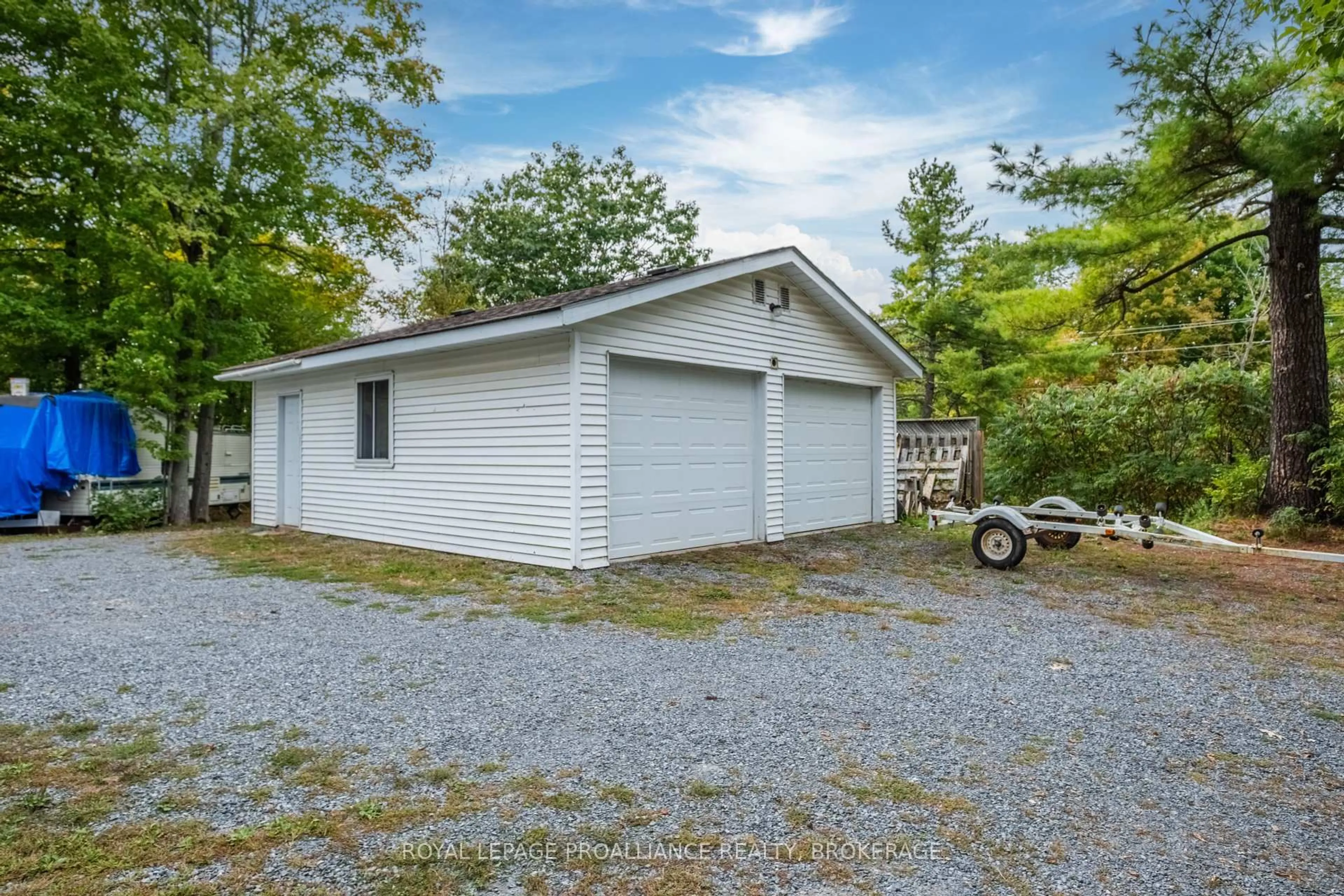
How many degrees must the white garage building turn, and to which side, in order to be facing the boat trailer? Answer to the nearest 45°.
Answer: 0° — it already faces it

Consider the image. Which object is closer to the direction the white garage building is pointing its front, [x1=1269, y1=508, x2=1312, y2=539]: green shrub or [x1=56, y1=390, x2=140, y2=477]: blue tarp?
the green shrub

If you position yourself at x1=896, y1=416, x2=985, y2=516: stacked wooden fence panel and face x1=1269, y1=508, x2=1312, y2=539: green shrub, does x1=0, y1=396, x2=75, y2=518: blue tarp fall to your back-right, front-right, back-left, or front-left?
back-right

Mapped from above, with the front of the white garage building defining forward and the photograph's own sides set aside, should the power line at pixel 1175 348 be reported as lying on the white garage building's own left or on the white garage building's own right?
on the white garage building's own left

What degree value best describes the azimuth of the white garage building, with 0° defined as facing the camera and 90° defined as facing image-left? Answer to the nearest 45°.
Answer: approximately 315°

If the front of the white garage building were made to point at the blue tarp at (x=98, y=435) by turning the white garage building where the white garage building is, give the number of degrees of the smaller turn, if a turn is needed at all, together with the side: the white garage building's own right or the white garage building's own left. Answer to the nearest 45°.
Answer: approximately 180°

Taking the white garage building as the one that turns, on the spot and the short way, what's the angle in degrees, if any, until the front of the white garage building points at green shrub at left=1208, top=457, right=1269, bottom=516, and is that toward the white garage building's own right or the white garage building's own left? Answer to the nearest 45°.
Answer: approximately 45° to the white garage building's own left

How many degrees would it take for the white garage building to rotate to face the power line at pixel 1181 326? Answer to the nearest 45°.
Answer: approximately 90° to its left

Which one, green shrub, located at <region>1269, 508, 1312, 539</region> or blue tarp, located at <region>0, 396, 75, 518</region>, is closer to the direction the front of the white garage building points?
the green shrub

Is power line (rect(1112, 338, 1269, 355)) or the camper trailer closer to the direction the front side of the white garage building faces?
the power line
